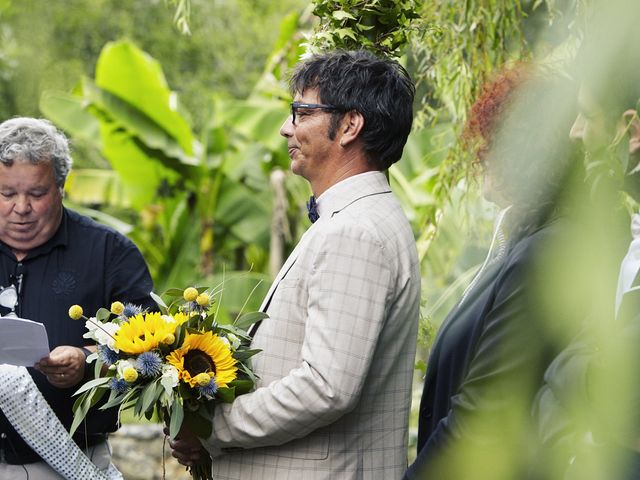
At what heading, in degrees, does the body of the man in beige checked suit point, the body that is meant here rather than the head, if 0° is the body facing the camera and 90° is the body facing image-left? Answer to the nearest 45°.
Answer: approximately 90°

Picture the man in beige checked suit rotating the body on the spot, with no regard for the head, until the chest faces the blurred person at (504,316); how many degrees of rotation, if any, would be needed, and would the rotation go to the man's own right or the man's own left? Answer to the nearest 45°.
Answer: approximately 135° to the man's own left

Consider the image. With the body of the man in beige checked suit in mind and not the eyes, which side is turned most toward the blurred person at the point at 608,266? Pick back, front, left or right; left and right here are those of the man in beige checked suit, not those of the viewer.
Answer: back

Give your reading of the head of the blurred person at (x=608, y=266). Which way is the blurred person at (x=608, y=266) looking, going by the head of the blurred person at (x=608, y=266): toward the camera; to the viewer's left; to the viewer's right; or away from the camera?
to the viewer's left
